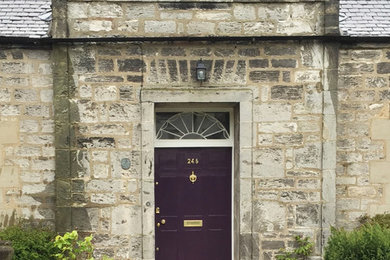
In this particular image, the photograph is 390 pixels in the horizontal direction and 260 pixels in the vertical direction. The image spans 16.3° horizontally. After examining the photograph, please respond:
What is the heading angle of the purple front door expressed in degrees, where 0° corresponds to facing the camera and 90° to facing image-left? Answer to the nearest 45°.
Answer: approximately 0°

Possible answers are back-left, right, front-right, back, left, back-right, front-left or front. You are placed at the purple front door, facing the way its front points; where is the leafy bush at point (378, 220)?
left

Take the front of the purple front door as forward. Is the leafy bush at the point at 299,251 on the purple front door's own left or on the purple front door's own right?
on the purple front door's own left
